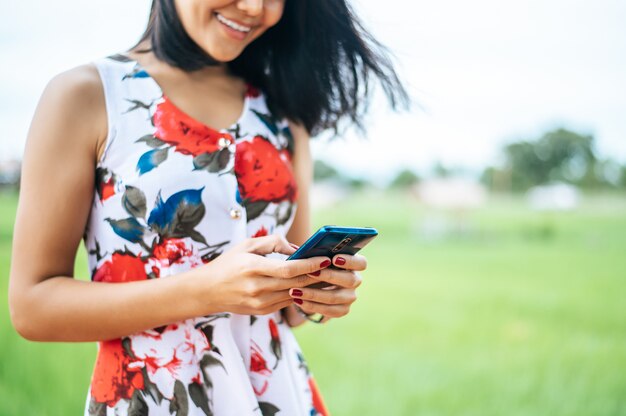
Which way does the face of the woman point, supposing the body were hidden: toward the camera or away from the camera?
toward the camera

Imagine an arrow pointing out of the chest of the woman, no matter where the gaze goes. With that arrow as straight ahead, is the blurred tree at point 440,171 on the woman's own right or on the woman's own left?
on the woman's own left

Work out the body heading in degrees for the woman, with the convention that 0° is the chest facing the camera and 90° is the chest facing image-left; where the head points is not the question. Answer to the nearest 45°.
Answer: approximately 315°

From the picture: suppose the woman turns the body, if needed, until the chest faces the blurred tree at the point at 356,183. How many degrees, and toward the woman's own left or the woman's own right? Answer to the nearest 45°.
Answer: approximately 135° to the woman's own left

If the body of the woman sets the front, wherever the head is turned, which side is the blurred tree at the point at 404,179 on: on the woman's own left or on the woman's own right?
on the woman's own left

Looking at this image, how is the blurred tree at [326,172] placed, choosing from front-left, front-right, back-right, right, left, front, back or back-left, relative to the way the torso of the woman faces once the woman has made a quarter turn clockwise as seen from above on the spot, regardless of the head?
back-right
